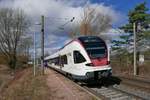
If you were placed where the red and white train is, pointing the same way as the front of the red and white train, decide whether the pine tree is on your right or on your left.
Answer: on your left
